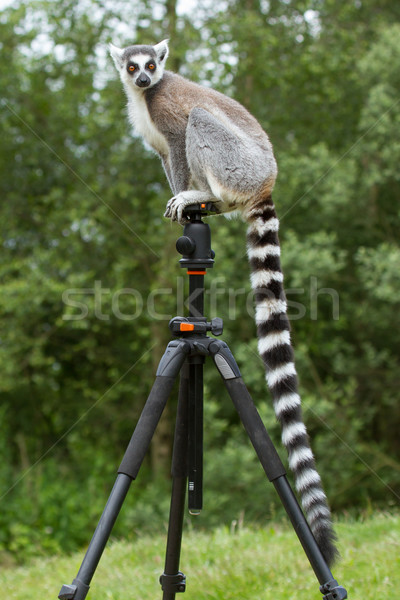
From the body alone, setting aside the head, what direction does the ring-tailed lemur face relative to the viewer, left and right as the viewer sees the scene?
facing to the left of the viewer
